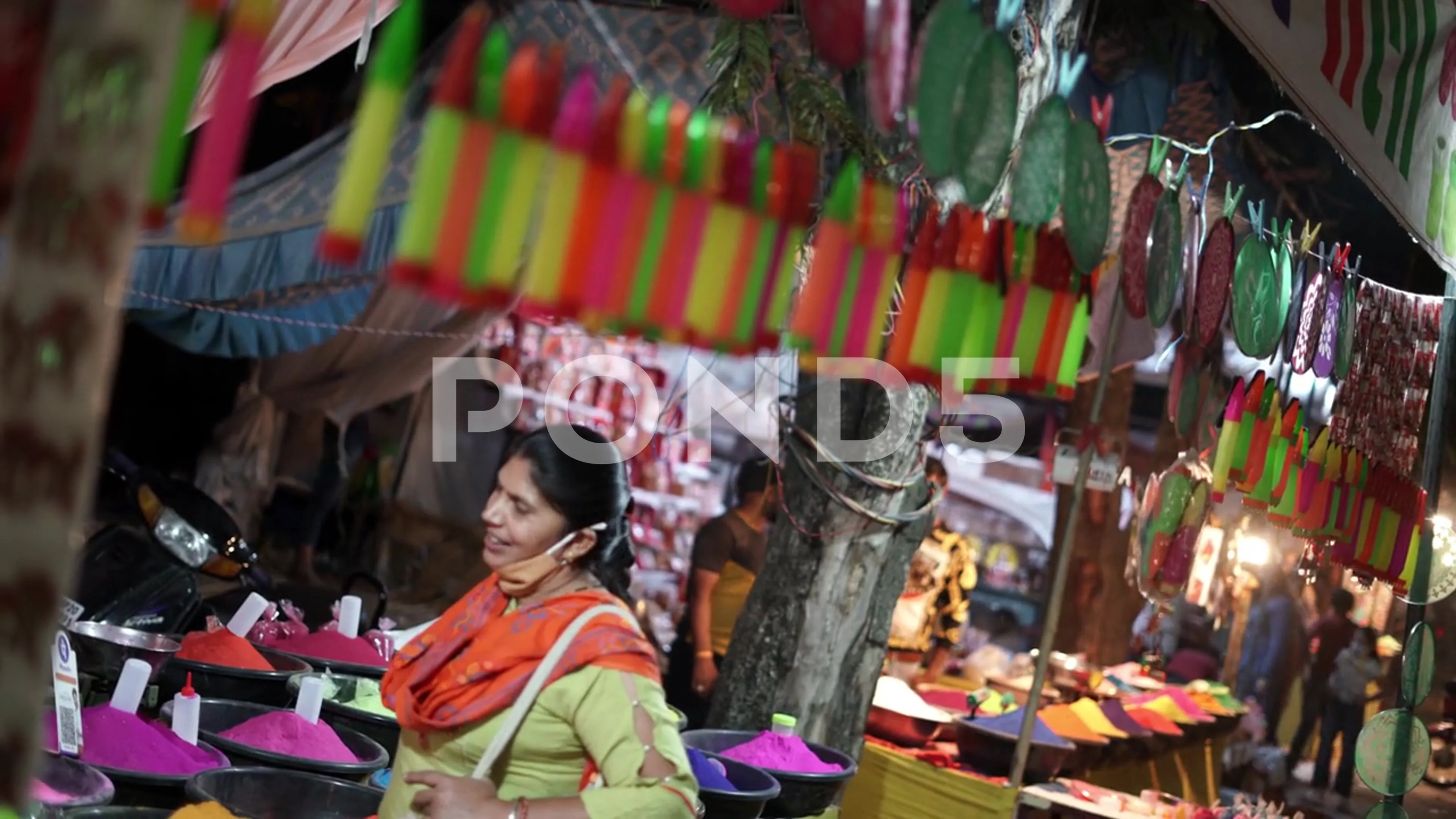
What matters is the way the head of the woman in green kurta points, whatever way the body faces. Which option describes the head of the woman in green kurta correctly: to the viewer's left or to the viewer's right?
to the viewer's left

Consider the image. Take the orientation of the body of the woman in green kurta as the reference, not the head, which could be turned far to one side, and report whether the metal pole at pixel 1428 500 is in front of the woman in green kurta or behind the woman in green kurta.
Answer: behind

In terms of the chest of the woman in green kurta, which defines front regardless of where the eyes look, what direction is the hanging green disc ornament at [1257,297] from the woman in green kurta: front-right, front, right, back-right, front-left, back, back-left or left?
back

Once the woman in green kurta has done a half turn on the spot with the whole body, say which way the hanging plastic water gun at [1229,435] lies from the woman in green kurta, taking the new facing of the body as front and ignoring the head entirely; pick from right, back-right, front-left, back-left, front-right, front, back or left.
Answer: front

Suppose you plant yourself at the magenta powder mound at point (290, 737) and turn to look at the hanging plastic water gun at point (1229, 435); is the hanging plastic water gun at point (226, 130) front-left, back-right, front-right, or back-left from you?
back-right

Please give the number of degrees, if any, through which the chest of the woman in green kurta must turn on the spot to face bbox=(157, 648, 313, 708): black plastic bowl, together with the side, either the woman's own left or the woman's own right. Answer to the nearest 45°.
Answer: approximately 90° to the woman's own right

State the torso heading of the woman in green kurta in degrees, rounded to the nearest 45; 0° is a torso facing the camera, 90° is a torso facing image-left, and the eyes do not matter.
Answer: approximately 45°

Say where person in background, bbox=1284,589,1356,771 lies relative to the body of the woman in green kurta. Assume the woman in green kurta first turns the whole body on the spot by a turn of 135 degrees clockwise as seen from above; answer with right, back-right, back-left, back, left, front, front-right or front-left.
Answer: front-right

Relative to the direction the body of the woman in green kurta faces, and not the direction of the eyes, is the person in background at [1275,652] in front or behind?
behind
